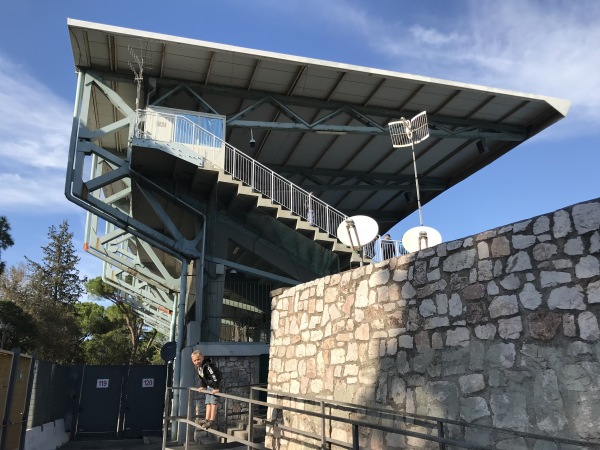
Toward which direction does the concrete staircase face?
to the viewer's right

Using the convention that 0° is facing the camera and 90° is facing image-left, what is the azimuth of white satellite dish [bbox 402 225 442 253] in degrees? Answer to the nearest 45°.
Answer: approximately 0°

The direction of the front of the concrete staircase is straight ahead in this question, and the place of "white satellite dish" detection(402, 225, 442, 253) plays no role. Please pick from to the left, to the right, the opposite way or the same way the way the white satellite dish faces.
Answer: to the right

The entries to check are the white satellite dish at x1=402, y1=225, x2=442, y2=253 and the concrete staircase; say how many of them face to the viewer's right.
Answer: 1

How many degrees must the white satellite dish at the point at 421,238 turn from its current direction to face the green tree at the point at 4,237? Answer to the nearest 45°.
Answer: approximately 135° to its right
